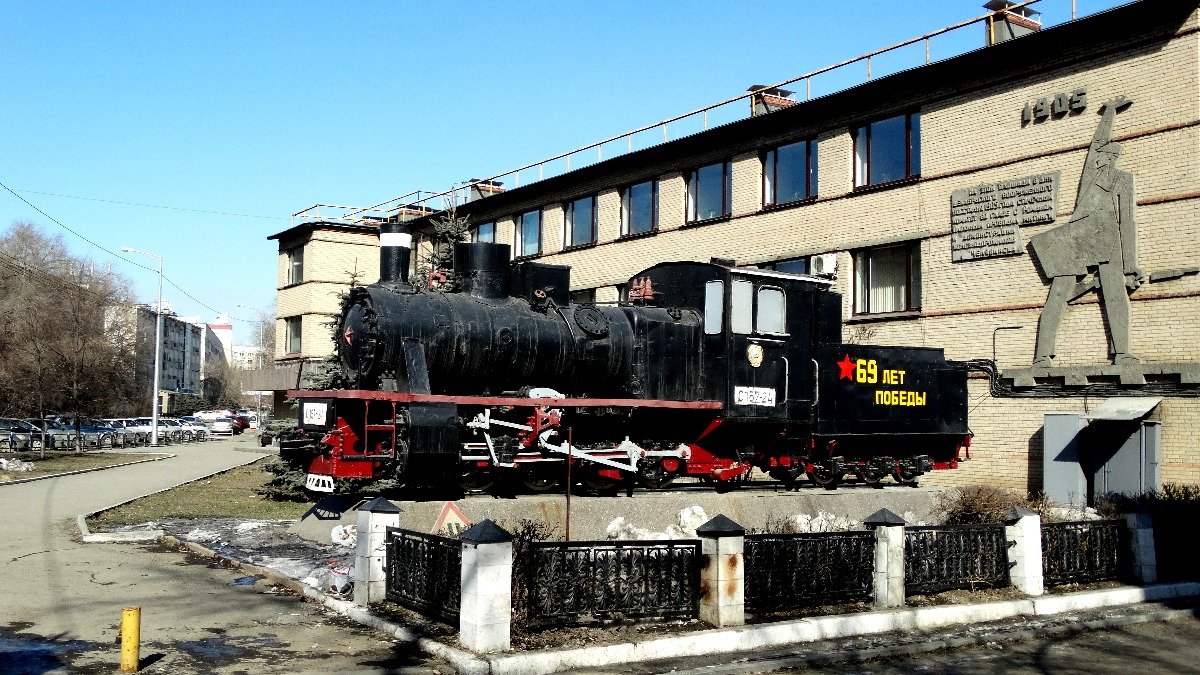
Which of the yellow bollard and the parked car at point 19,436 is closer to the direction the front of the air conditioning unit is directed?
the yellow bollard

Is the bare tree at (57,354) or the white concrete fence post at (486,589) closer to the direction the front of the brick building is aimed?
the white concrete fence post

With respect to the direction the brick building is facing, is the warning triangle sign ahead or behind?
ahead

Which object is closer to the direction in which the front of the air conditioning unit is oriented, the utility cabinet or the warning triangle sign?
the warning triangle sign

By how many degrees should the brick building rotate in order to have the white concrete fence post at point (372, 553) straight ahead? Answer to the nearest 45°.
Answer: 0° — it already faces it

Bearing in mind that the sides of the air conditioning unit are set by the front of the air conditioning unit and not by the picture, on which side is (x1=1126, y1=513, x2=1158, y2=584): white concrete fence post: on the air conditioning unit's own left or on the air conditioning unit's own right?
on the air conditioning unit's own left

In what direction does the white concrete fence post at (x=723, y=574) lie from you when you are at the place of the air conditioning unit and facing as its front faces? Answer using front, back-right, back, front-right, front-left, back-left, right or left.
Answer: front-left

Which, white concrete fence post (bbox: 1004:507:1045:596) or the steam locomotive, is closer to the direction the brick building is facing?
the steam locomotive

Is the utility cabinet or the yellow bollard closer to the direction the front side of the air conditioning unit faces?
the yellow bollard

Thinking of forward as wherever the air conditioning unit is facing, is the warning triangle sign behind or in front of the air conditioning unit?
in front

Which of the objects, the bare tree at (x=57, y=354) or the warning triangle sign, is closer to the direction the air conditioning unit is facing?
the warning triangle sign

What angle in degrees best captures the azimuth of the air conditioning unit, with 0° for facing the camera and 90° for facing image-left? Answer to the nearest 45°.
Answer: approximately 45°

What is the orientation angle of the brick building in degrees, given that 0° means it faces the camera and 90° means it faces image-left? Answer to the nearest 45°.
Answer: approximately 45°
